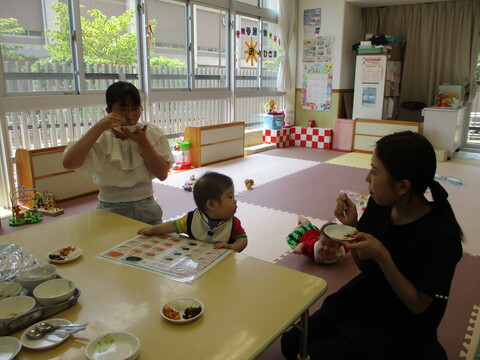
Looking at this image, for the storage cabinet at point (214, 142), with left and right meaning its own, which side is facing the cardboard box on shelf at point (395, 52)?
left

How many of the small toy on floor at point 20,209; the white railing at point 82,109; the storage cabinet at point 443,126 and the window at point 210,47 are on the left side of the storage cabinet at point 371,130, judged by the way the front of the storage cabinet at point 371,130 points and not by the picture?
1

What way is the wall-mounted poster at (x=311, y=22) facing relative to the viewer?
toward the camera

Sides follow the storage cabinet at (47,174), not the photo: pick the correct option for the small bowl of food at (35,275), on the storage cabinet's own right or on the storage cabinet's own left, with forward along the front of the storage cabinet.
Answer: on the storage cabinet's own right

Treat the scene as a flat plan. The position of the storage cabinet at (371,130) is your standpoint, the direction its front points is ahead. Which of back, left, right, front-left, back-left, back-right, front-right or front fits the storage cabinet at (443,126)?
left

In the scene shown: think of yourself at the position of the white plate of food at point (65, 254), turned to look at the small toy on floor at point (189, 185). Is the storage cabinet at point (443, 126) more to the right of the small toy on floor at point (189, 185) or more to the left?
right

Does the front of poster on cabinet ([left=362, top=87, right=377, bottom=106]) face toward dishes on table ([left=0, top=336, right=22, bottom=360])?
yes

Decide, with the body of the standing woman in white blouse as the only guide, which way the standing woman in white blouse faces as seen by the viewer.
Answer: toward the camera

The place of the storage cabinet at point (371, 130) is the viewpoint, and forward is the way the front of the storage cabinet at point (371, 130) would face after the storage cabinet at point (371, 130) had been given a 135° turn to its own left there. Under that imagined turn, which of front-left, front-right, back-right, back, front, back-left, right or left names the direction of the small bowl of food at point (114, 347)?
back-right

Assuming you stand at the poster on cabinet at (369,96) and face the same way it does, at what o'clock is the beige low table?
The beige low table is roughly at 12 o'clock from the poster on cabinet.

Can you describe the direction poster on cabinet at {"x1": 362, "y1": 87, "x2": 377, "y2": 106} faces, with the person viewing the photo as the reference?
facing the viewer

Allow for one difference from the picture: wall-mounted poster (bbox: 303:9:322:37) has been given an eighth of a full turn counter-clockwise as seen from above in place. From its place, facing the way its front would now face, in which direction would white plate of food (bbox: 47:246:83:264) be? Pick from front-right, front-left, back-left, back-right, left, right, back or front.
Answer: front-right

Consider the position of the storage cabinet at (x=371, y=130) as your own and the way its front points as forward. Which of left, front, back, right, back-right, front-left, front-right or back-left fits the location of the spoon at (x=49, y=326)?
front
